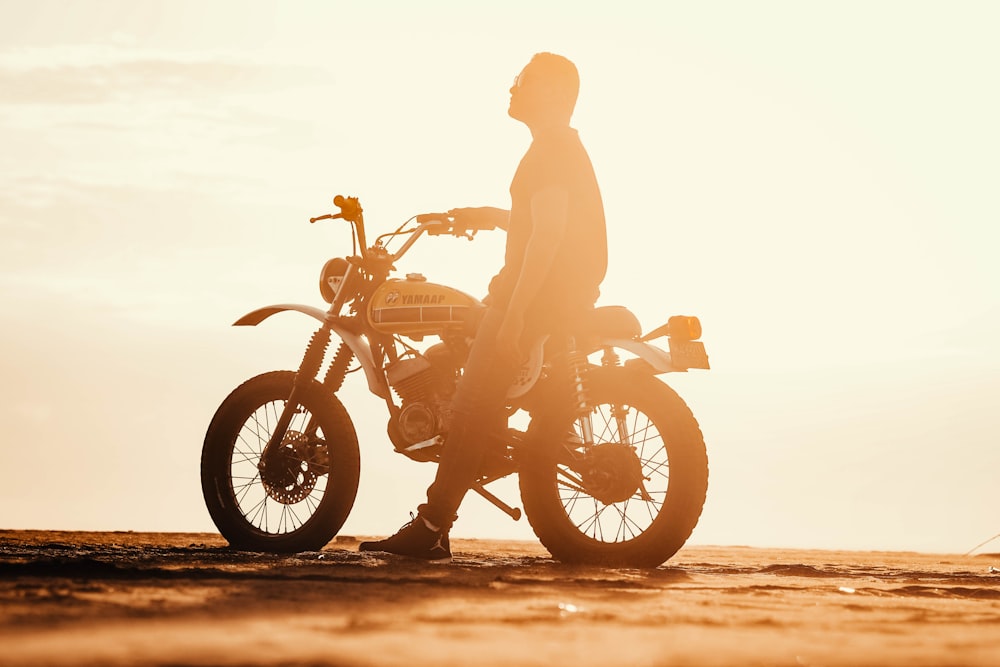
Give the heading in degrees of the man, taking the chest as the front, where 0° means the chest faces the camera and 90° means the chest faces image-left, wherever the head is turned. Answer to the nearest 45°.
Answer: approximately 90°

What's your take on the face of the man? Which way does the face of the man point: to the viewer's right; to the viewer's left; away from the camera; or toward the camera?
to the viewer's left
